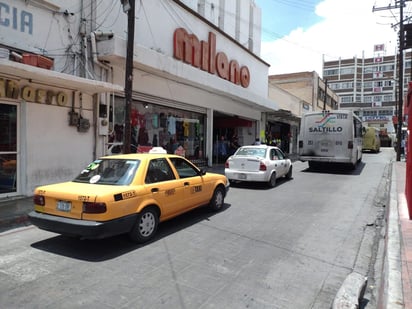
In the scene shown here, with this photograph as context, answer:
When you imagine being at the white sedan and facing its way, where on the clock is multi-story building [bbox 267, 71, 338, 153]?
The multi-story building is roughly at 11 o'clock from the white sedan.

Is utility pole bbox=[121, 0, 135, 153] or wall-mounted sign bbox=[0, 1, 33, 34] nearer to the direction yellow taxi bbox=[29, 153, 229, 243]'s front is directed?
the utility pole

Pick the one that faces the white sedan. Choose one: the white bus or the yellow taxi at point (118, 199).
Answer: the yellow taxi

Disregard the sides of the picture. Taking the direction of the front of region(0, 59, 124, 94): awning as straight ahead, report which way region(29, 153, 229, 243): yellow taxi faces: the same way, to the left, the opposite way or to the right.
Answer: to the left

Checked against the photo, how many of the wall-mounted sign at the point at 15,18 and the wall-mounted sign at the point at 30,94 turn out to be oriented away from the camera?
0

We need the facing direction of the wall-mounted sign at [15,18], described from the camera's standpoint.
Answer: facing the viewer and to the right of the viewer

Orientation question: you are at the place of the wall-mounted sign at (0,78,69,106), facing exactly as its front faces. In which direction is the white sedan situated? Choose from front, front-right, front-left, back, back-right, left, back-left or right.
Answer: front-left

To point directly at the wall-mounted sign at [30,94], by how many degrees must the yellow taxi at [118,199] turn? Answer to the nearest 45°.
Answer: approximately 90° to its left

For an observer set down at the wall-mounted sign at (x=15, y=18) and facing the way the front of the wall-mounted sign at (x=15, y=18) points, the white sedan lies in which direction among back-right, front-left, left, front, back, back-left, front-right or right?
front-left

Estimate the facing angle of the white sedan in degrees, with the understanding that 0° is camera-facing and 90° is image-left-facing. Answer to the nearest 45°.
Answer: approximately 225°

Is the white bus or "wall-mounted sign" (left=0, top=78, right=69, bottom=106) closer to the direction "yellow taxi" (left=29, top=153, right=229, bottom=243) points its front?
the white bus

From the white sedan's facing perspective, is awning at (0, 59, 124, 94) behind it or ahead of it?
behind

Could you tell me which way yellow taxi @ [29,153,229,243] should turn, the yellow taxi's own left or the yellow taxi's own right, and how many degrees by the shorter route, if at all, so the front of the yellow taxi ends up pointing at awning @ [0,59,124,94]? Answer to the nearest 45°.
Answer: approximately 90° to the yellow taxi's own left
